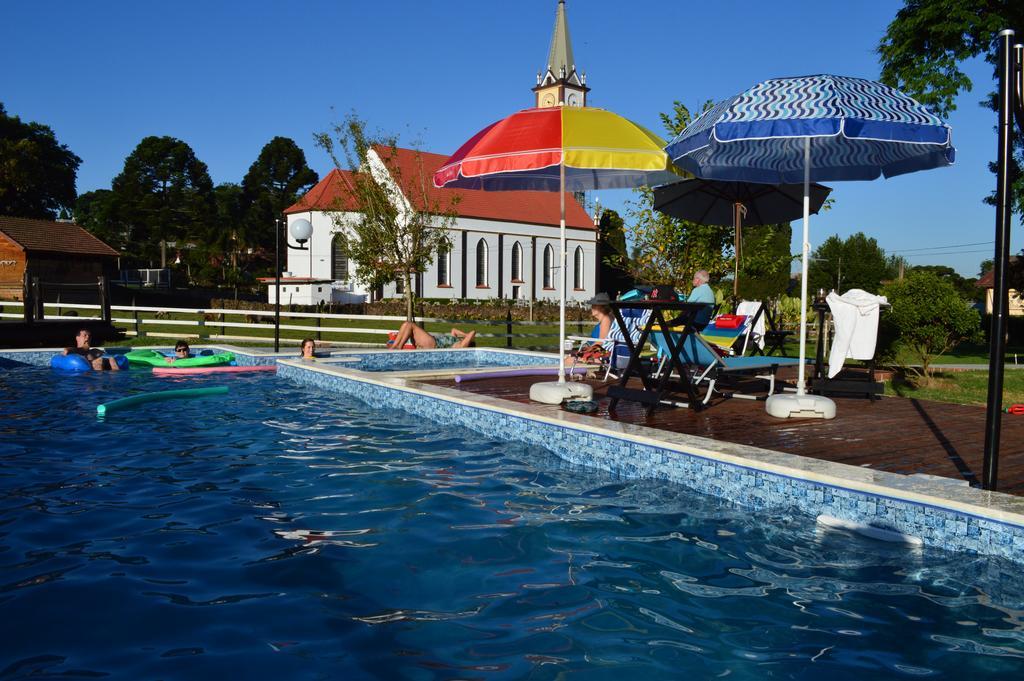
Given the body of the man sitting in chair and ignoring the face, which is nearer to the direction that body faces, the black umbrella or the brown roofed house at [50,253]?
the brown roofed house

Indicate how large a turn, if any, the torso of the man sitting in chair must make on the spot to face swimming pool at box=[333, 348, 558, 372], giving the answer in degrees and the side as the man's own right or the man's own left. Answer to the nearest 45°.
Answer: approximately 45° to the man's own right

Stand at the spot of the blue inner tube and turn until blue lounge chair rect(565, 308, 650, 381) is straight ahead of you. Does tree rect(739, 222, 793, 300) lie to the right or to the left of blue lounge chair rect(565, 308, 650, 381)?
left

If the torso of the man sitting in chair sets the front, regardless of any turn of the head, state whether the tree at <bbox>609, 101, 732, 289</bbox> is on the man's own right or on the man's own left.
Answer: on the man's own right

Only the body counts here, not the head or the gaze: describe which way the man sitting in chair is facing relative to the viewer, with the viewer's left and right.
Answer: facing to the left of the viewer

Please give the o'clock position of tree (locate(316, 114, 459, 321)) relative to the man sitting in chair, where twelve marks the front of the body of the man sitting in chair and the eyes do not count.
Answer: The tree is roughly at 2 o'clock from the man sitting in chair.

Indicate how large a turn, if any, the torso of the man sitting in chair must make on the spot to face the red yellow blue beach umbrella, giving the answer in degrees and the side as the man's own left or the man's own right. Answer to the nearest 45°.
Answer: approximately 45° to the man's own left
